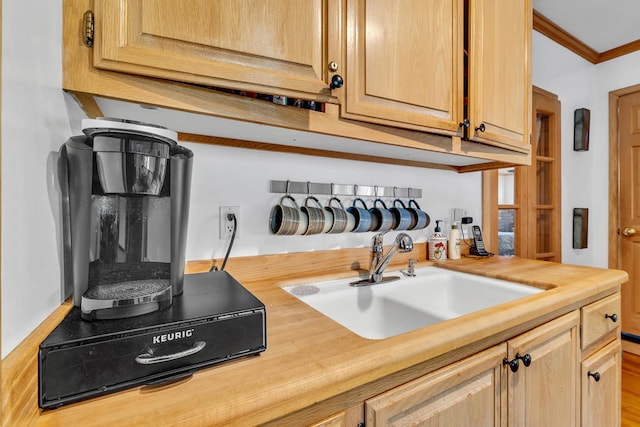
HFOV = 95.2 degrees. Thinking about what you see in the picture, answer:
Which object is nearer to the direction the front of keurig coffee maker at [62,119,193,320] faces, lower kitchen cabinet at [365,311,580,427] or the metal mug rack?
the lower kitchen cabinet

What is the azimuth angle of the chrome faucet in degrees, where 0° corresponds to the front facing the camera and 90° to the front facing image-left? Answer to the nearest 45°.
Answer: approximately 315°

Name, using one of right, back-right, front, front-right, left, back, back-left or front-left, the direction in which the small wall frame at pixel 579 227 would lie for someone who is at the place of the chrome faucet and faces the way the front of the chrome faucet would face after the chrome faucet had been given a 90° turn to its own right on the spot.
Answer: back

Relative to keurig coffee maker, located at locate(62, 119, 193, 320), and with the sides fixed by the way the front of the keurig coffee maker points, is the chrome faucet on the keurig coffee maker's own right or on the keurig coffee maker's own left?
on the keurig coffee maker's own left

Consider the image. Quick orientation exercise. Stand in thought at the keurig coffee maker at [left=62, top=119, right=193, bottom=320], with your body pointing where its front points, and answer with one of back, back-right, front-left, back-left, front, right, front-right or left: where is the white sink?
left

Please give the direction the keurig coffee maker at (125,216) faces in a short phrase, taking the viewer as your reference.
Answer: facing the viewer

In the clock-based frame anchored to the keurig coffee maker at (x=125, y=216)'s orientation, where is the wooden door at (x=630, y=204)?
The wooden door is roughly at 9 o'clock from the keurig coffee maker.

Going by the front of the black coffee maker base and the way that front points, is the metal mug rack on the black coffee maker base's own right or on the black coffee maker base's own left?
on the black coffee maker base's own left

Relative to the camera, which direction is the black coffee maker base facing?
toward the camera

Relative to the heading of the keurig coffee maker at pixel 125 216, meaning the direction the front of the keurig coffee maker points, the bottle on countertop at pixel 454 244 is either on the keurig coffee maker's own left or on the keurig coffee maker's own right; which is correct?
on the keurig coffee maker's own left

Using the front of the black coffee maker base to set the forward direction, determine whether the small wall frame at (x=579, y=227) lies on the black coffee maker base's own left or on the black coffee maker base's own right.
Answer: on the black coffee maker base's own left

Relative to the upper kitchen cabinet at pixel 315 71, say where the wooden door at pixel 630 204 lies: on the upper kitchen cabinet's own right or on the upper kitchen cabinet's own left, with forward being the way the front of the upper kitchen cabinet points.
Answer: on the upper kitchen cabinet's own left
